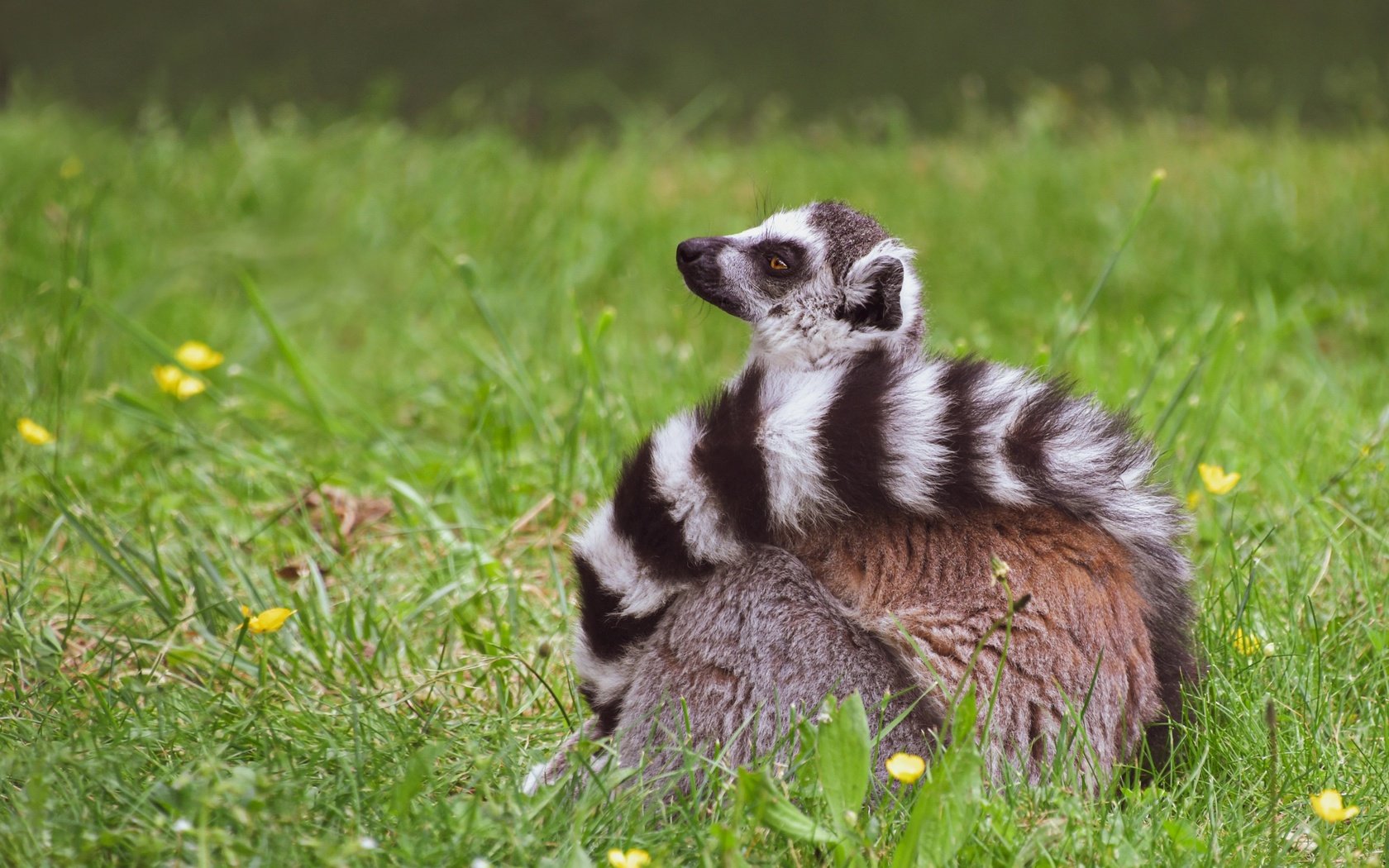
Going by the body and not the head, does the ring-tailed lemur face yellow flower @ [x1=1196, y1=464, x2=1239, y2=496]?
no

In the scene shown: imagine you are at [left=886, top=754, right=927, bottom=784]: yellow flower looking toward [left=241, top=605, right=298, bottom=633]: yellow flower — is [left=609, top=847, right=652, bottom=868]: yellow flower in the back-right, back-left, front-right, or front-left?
front-left

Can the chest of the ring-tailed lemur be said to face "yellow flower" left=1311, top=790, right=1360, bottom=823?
no

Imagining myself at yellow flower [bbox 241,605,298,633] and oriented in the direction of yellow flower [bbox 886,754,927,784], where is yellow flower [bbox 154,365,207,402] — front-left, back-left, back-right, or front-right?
back-left
